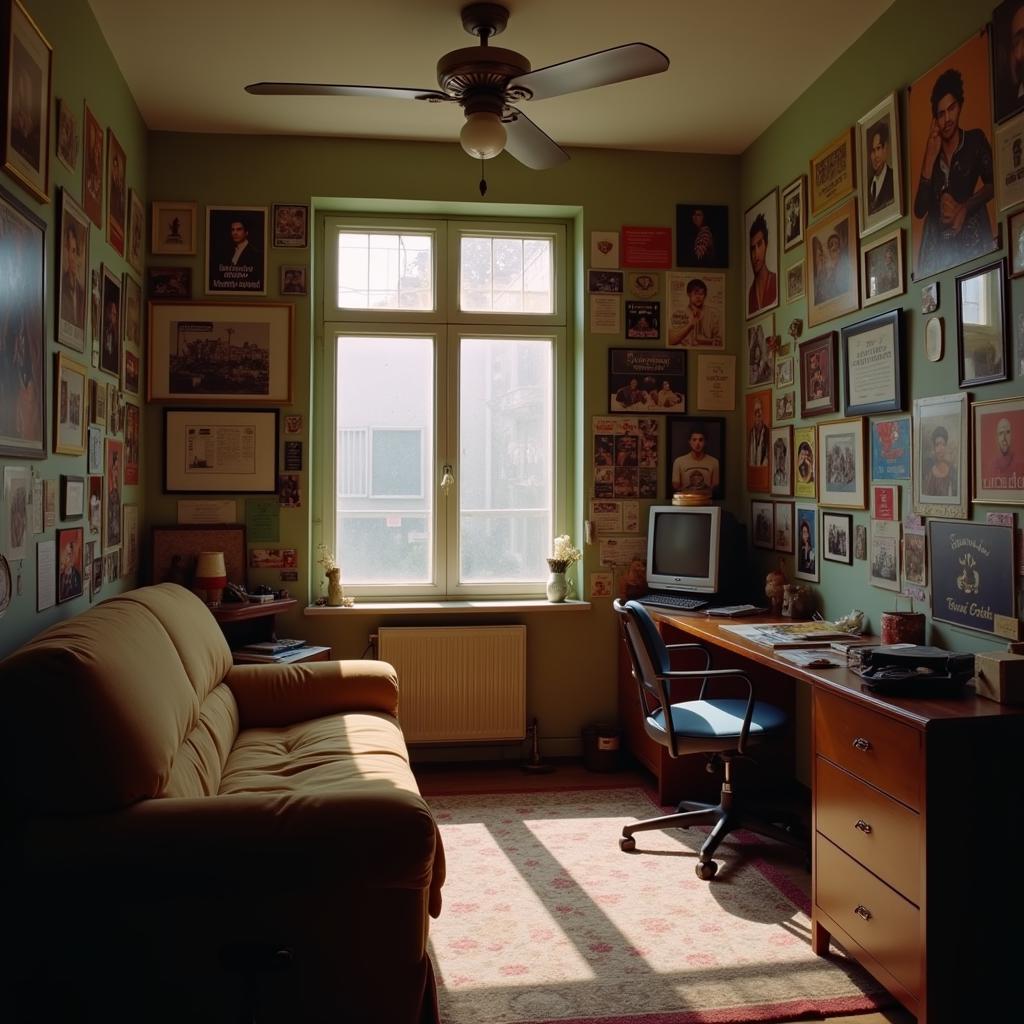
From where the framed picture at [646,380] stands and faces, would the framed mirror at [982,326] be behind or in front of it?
in front

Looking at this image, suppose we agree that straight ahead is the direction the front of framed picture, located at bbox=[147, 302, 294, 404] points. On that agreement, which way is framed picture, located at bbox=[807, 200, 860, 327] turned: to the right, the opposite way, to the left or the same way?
to the right

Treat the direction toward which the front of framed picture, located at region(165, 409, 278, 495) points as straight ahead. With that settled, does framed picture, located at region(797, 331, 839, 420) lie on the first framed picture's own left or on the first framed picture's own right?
on the first framed picture's own left

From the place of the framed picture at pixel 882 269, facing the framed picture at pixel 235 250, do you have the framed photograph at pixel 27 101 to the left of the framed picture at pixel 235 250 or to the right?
left

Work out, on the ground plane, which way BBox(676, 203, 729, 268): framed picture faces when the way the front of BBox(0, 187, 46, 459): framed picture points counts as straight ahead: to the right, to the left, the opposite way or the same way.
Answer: to the right

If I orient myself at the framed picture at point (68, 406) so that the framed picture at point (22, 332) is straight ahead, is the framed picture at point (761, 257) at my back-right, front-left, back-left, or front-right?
back-left

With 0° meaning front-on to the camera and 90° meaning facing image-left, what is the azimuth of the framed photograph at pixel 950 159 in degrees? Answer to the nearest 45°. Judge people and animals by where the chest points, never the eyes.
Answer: approximately 45°

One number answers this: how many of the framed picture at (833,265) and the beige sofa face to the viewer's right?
1

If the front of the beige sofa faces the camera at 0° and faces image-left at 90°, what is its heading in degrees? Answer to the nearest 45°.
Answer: approximately 270°

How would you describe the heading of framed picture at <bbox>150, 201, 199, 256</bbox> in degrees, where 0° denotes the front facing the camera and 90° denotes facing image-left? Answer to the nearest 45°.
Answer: approximately 0°

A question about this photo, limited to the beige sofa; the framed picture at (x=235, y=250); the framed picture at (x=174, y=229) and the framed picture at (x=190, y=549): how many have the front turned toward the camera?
3

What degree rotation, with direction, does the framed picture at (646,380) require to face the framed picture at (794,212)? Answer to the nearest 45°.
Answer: approximately 45° to its left
